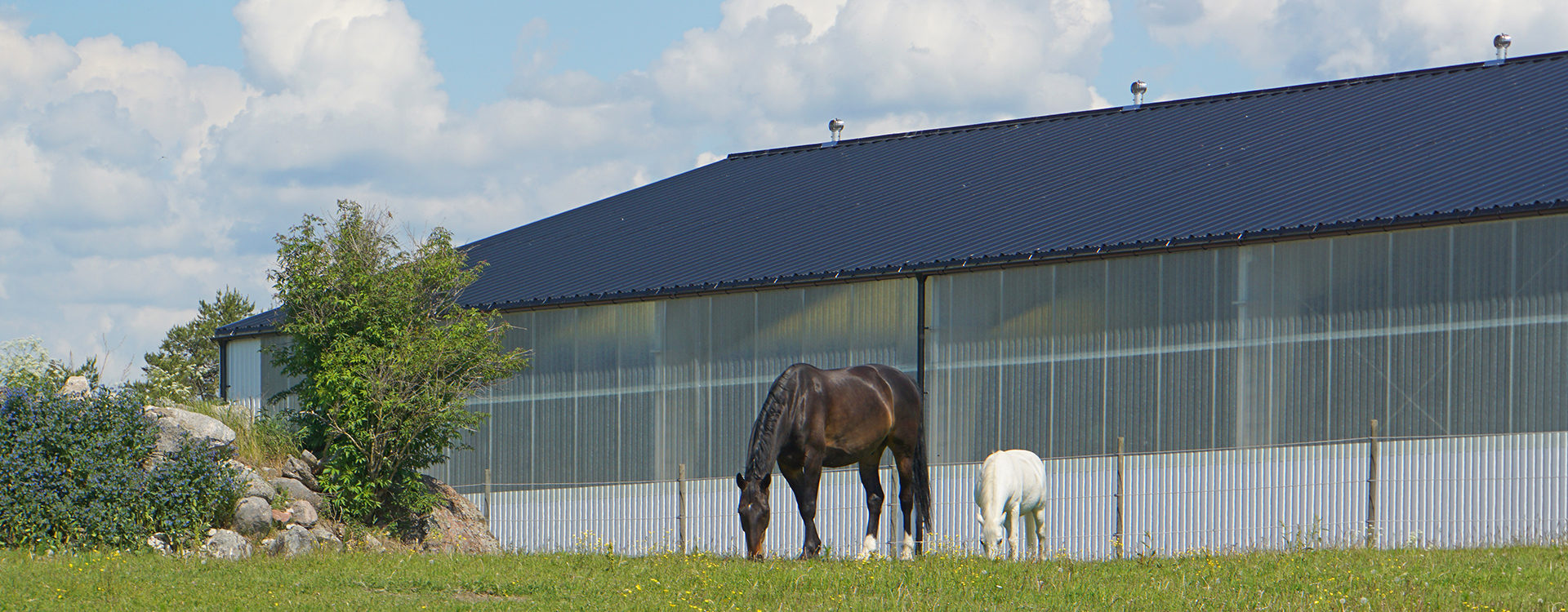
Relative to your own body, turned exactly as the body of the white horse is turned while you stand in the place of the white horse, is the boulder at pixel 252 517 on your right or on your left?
on your right

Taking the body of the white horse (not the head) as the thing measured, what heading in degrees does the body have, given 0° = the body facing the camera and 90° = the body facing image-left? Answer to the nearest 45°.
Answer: approximately 45°

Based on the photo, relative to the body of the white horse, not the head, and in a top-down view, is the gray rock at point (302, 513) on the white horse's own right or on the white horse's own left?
on the white horse's own right

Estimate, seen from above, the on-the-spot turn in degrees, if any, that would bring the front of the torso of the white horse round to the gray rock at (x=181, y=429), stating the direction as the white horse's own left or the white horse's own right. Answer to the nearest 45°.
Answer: approximately 45° to the white horse's own right

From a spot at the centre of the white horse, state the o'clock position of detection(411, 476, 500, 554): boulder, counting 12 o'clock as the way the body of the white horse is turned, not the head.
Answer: The boulder is roughly at 3 o'clock from the white horse.

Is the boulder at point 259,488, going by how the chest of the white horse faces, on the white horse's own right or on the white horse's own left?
on the white horse's own right

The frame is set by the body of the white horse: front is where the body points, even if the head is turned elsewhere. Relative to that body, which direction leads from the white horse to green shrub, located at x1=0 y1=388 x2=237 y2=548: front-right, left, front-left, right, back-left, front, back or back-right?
front-right
